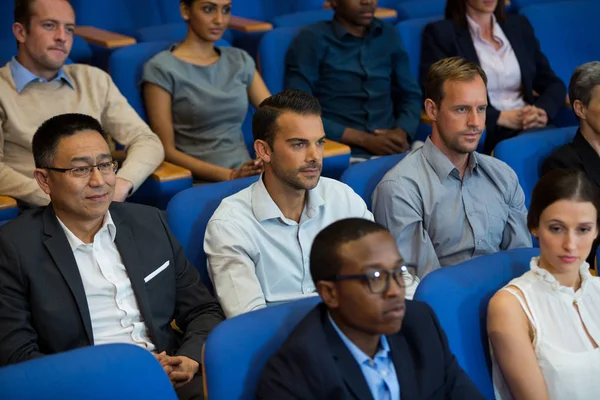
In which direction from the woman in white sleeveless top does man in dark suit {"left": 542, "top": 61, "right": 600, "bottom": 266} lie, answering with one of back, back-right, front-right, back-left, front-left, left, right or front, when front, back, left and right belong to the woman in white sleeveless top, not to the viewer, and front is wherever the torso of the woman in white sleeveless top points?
back-left

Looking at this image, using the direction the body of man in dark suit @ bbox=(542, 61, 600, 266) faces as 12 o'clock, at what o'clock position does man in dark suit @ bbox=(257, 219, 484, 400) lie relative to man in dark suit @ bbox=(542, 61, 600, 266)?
man in dark suit @ bbox=(257, 219, 484, 400) is roughly at 2 o'clock from man in dark suit @ bbox=(542, 61, 600, 266).

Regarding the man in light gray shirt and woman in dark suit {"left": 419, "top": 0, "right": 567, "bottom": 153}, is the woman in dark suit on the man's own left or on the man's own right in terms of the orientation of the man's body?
on the man's own left

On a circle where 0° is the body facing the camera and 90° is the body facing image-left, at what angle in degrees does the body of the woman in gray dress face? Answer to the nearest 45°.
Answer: approximately 315°

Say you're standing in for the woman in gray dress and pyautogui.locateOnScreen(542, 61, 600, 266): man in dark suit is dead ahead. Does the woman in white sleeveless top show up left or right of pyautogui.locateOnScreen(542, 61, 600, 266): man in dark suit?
right

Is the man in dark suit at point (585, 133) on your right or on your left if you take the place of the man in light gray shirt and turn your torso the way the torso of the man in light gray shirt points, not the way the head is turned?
on your left

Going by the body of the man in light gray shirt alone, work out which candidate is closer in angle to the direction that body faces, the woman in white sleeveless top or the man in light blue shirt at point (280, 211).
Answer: the woman in white sleeveless top

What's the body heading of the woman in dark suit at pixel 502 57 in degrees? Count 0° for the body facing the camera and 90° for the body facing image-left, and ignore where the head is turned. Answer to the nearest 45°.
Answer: approximately 315°

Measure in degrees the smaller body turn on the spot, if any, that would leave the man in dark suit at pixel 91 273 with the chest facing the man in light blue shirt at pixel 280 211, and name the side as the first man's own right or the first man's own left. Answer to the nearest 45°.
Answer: approximately 45° to the first man's own left
